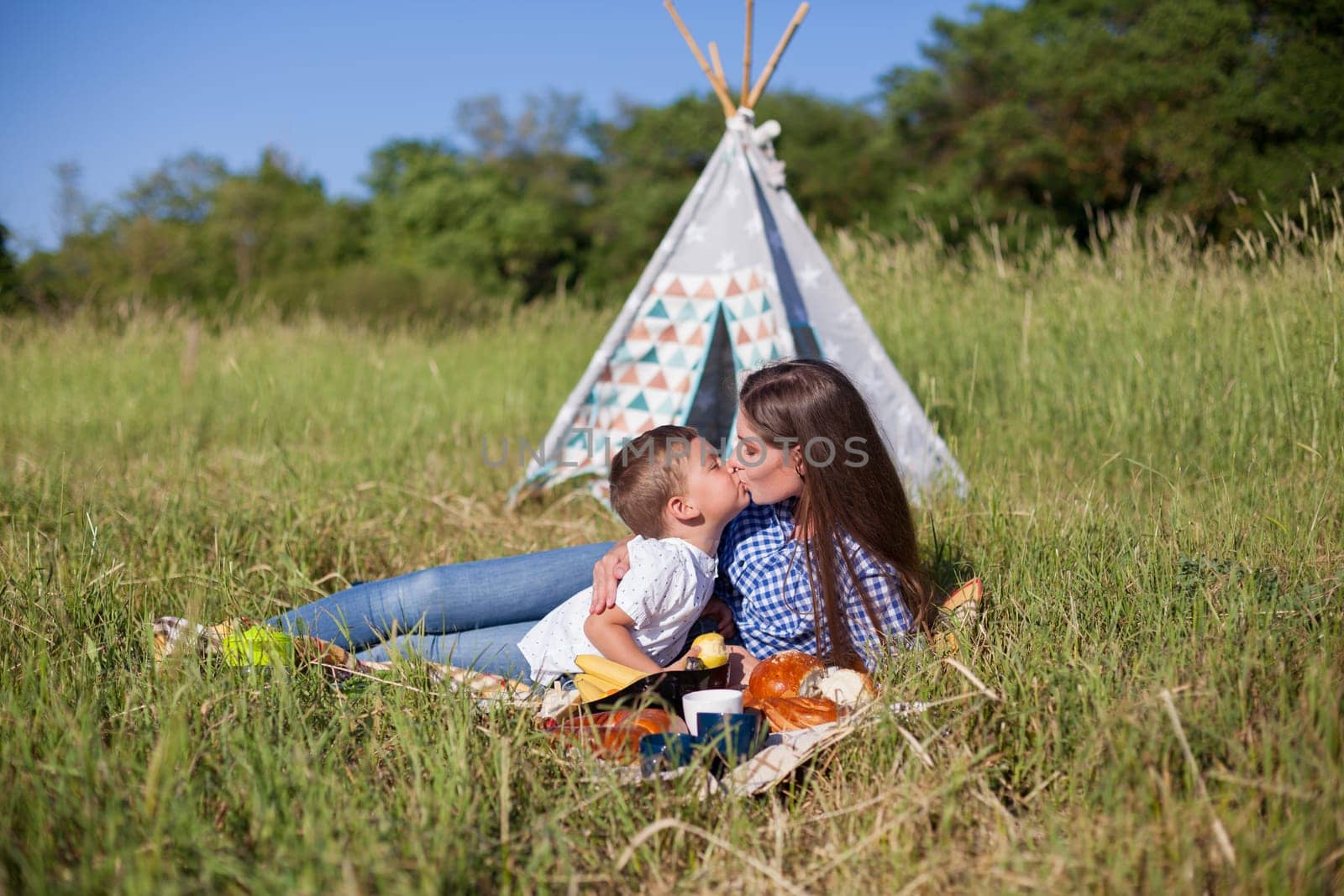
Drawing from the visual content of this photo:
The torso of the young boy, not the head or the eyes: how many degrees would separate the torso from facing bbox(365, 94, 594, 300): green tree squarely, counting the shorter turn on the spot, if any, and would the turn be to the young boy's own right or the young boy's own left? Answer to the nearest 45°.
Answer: approximately 90° to the young boy's own left

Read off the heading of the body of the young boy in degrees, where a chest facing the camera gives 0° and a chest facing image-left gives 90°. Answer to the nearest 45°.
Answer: approximately 270°

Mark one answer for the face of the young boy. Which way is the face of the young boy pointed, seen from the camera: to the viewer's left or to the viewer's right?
to the viewer's right

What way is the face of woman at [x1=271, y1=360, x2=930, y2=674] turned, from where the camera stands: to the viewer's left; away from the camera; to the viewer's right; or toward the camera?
to the viewer's left

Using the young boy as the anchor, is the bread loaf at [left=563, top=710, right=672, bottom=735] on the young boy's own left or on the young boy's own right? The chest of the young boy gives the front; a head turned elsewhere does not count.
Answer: on the young boy's own right

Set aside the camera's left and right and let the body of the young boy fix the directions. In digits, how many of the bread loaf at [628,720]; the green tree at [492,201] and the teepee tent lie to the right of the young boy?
1

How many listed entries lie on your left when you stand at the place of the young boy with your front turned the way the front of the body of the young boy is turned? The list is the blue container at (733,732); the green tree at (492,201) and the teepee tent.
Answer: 2

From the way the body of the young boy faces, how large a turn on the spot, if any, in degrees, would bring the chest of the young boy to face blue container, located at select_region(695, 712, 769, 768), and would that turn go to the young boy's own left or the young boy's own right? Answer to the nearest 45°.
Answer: approximately 90° to the young boy's own right

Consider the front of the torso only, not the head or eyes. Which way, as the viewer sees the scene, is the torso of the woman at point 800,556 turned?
to the viewer's left

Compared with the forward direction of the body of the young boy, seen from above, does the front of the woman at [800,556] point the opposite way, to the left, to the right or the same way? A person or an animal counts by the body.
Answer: the opposite way

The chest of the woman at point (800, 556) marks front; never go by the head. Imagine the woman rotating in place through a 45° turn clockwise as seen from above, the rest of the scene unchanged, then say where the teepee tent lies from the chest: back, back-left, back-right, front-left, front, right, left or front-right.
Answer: front-right

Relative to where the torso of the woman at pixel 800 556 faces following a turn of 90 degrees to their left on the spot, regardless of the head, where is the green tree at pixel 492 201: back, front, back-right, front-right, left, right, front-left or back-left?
back
